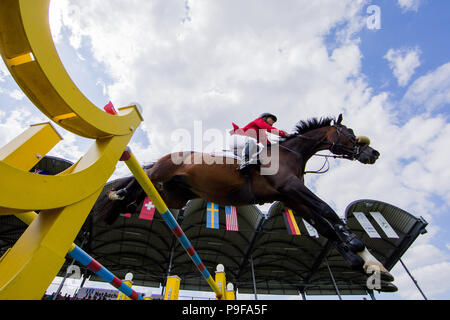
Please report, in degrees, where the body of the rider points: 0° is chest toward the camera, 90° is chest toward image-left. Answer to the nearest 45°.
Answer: approximately 270°

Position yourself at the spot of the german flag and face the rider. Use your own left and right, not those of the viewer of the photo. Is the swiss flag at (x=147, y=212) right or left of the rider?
right

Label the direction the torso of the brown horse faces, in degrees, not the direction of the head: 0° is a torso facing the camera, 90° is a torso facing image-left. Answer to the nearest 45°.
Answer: approximately 270°

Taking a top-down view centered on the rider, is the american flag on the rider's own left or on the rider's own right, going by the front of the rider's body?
on the rider's own left

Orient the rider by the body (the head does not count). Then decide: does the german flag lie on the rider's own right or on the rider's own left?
on the rider's own left

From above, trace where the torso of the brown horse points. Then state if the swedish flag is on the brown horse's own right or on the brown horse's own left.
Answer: on the brown horse's own left

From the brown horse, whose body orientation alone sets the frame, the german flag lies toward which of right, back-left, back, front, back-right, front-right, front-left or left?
left

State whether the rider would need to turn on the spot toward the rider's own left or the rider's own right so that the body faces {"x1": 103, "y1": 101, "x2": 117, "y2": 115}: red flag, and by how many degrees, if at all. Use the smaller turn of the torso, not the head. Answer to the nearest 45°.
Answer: approximately 135° to the rider's own right
